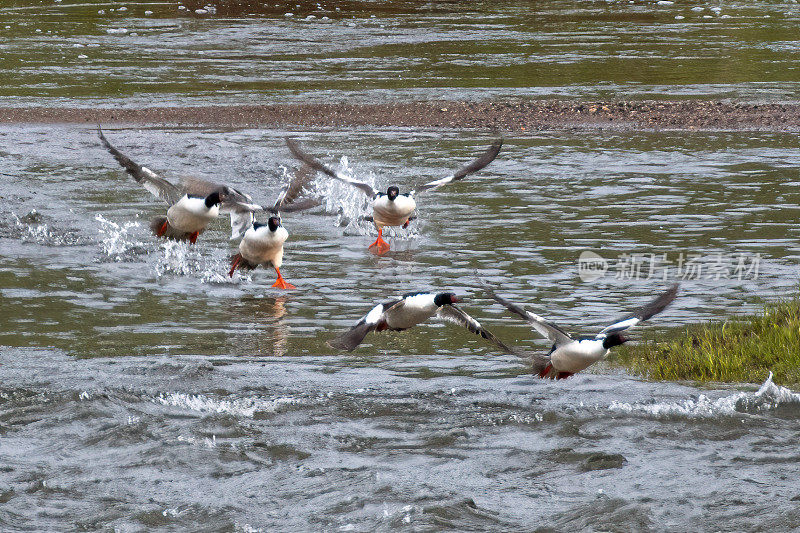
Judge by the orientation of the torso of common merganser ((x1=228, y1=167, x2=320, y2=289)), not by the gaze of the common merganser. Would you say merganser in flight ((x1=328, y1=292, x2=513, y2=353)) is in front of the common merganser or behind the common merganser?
in front

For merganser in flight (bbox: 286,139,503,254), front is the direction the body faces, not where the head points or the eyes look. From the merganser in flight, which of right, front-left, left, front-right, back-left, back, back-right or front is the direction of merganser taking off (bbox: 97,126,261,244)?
front-right

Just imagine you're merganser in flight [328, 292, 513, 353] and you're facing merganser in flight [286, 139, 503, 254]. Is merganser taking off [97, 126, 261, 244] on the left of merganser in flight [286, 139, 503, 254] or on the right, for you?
left

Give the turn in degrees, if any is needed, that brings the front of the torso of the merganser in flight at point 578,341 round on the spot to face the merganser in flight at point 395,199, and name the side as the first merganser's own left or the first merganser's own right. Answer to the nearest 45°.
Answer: approximately 180°

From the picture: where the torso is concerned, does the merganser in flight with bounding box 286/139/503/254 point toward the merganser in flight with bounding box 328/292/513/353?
yes

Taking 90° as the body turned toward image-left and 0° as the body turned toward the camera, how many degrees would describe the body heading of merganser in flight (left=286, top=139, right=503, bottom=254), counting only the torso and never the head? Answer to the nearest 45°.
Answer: approximately 0°

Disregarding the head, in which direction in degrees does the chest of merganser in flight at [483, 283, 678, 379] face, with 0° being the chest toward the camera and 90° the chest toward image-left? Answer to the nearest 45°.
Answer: approximately 315°

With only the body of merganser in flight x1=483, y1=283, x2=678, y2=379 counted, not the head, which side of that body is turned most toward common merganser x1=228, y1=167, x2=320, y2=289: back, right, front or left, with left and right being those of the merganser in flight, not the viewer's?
back

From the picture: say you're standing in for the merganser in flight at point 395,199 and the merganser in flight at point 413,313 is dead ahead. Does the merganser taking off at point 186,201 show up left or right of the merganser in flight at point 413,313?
right

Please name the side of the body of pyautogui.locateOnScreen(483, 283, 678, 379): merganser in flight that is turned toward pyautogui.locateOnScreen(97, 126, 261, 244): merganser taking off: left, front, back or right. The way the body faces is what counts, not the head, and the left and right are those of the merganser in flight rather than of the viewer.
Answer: back

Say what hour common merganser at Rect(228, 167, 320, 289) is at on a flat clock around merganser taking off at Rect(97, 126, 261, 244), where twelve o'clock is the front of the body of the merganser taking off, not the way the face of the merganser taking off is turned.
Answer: The common merganser is roughly at 1 o'clock from the merganser taking off.

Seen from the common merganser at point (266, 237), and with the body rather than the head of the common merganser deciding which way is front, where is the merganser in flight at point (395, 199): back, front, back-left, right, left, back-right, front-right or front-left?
left

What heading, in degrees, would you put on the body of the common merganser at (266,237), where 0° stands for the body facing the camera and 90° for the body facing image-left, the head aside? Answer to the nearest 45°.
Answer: approximately 315°
